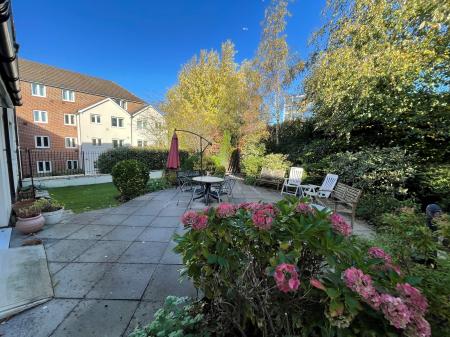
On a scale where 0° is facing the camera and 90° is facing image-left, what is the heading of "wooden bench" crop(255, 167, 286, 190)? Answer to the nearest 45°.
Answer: approximately 45°

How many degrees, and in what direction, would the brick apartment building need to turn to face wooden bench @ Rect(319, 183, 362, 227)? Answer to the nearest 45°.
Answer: approximately 45° to its right

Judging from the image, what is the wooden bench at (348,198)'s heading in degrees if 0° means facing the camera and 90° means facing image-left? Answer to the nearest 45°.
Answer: approximately 45°
